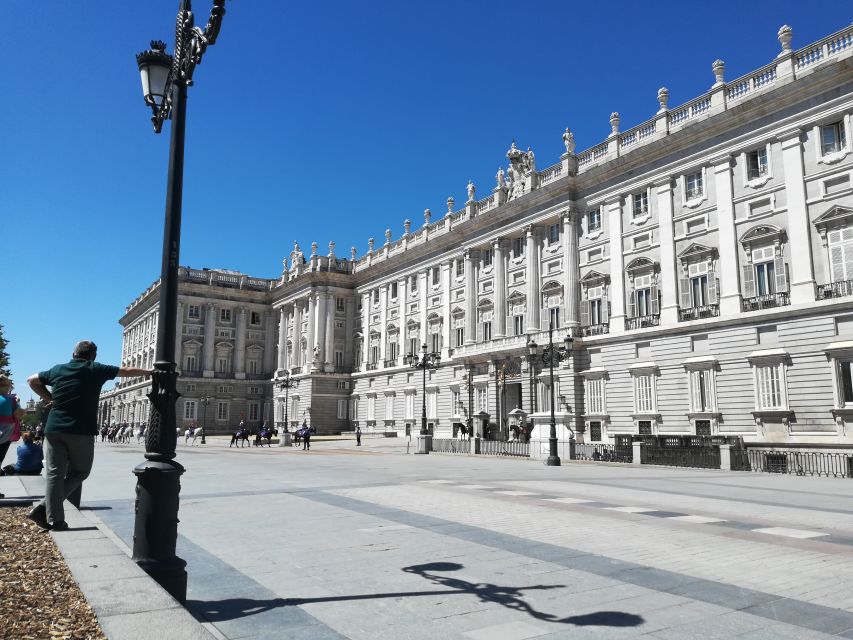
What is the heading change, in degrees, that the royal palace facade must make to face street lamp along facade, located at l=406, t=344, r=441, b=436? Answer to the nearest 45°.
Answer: approximately 90° to its right

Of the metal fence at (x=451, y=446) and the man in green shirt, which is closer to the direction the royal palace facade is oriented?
the man in green shirt

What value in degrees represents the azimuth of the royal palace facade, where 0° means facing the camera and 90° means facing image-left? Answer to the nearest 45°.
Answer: approximately 45°

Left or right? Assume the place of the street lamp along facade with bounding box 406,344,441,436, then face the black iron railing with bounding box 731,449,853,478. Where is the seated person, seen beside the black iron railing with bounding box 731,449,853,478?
right

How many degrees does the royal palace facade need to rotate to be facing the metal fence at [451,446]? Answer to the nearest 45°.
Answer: approximately 45° to its right

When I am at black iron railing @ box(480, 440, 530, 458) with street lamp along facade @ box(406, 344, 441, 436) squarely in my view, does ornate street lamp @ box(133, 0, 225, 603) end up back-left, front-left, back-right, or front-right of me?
back-left

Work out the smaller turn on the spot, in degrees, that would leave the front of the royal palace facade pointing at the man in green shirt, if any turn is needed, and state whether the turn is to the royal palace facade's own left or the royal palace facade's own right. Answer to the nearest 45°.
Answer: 0° — it already faces them

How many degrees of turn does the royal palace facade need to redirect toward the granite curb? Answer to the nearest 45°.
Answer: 0° — it already faces it
